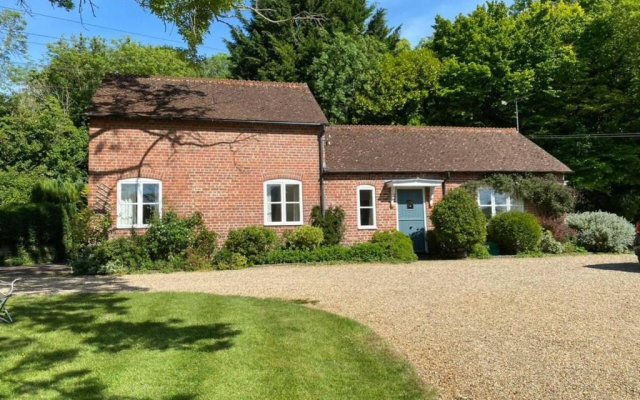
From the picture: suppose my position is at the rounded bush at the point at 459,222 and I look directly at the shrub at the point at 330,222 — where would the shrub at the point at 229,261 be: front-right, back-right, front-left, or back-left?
front-left

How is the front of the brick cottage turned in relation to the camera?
facing the viewer

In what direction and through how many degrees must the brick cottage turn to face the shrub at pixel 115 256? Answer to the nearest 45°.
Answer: approximately 45° to its right

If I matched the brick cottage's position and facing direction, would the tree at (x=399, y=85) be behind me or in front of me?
behind

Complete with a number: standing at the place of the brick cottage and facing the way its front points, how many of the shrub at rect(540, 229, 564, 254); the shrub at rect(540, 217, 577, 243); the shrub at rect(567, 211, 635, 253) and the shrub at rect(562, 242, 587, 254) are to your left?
4

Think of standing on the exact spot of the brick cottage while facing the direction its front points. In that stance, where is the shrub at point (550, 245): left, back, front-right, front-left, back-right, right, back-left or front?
left

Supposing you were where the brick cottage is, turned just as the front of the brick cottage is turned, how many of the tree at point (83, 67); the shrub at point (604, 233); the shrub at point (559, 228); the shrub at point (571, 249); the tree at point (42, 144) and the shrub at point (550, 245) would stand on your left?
4

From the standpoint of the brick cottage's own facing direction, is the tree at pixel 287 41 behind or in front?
behind

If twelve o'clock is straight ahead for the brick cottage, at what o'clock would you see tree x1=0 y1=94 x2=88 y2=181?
The tree is roughly at 4 o'clock from the brick cottage.

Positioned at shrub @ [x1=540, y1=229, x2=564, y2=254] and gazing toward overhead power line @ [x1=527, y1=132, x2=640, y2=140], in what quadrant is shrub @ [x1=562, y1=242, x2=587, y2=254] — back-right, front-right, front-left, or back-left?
front-right

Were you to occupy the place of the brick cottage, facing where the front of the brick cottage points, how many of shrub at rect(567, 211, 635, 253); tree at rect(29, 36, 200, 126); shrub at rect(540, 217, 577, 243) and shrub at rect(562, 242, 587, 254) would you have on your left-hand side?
3

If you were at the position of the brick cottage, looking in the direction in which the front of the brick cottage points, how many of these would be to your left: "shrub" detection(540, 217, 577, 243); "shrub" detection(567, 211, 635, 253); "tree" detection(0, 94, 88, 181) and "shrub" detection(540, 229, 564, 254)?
3

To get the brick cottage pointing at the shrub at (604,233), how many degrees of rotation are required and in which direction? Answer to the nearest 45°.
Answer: approximately 90° to its left
